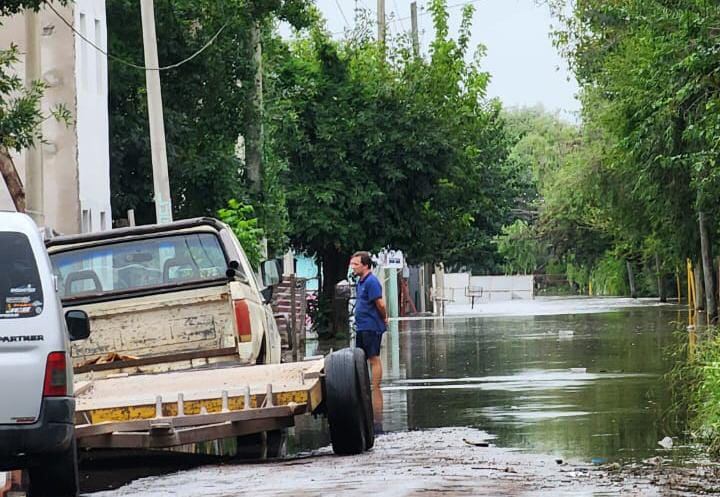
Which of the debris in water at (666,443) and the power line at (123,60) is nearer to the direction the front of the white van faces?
the power line

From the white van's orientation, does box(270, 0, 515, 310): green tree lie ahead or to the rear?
ahead

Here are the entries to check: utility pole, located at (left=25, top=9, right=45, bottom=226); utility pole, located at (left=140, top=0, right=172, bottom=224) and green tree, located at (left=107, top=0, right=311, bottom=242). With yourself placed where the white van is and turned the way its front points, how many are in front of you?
3

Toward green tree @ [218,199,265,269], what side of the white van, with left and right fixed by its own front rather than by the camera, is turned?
front

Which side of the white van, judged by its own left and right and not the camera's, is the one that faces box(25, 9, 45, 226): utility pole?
front

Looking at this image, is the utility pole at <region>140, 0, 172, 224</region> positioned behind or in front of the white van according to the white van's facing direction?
in front

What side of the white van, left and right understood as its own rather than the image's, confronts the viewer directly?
back
